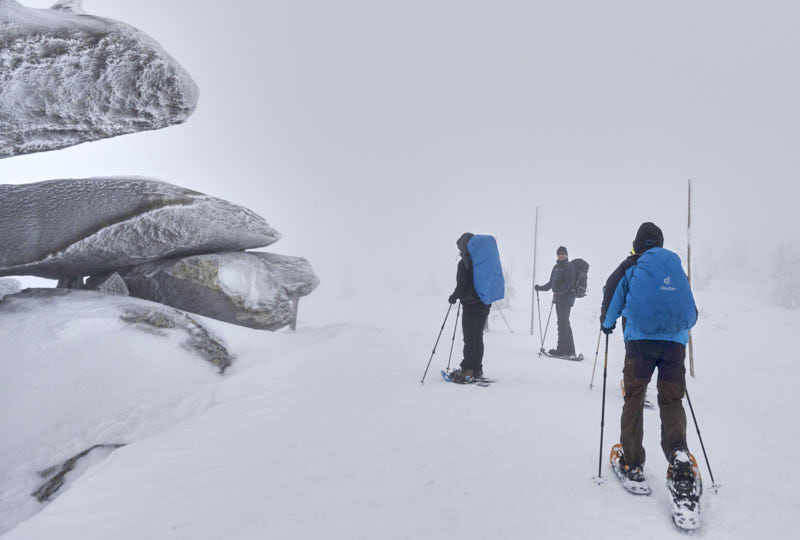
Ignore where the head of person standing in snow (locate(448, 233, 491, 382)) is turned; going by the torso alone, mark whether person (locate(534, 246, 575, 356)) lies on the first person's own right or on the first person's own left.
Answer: on the first person's own right

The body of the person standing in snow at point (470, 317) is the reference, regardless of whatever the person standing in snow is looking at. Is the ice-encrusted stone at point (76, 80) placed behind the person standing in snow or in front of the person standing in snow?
in front

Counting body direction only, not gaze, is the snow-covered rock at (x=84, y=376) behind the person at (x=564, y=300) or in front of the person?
in front

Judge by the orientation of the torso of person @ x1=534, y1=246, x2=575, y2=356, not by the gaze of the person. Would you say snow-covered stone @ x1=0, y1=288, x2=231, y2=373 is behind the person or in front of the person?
in front

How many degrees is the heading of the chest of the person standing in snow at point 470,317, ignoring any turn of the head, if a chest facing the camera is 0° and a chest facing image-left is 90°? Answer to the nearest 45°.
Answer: approximately 90°
